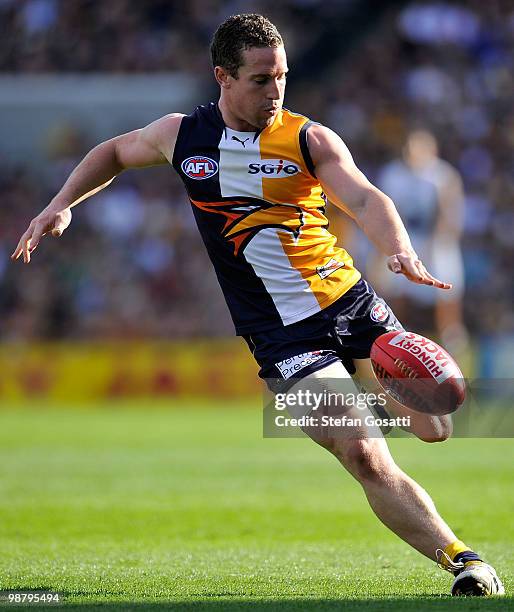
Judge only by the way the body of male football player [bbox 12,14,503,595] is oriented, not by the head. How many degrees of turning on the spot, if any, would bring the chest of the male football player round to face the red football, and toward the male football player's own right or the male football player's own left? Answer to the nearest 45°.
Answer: approximately 45° to the male football player's own left

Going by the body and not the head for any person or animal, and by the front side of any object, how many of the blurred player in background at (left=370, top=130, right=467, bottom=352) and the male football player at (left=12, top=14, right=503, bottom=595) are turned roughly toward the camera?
2

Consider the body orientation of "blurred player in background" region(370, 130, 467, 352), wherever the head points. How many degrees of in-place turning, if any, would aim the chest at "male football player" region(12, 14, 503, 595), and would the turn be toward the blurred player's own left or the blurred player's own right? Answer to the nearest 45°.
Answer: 0° — they already face them

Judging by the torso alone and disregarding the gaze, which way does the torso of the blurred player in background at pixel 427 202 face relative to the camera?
toward the camera

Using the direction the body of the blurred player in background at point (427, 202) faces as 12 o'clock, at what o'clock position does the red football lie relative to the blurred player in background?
The red football is roughly at 12 o'clock from the blurred player in background.

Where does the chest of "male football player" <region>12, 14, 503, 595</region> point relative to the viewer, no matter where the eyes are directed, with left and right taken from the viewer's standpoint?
facing the viewer

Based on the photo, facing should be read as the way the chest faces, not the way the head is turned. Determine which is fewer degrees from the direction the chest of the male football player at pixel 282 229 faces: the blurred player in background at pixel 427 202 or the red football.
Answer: the red football

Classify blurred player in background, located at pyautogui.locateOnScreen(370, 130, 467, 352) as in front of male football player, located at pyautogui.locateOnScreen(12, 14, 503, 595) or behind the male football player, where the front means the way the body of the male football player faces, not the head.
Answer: behind
